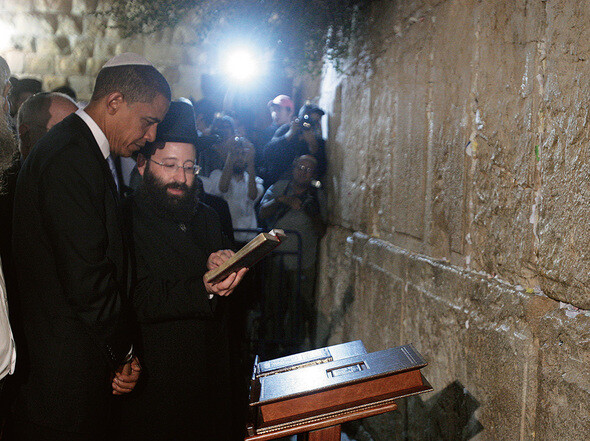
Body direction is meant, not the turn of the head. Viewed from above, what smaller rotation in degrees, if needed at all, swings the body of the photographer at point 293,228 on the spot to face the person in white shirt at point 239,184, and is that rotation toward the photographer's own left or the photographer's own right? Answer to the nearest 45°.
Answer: approximately 135° to the photographer's own right

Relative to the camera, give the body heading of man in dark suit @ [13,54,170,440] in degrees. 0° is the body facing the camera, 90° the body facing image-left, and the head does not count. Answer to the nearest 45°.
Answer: approximately 270°

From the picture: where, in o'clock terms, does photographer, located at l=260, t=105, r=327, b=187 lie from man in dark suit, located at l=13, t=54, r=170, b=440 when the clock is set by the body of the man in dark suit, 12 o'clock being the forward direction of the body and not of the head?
The photographer is roughly at 10 o'clock from the man in dark suit.

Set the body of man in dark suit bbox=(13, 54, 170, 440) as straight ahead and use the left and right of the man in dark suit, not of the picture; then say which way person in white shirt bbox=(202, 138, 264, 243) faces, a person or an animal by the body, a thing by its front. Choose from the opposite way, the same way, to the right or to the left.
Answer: to the right

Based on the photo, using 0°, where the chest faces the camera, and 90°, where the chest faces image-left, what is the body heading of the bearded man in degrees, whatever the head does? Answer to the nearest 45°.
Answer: approximately 315°

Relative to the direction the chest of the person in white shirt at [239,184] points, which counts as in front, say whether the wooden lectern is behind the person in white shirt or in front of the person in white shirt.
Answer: in front

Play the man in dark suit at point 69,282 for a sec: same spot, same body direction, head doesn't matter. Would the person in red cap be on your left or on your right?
on your left

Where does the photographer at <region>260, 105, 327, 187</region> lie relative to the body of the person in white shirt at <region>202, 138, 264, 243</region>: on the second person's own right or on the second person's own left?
on the second person's own left

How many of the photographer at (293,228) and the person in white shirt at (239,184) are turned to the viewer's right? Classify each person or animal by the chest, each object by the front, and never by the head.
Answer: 0

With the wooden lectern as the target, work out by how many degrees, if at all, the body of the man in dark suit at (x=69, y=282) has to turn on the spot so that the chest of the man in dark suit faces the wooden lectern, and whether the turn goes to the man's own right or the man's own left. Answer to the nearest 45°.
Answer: approximately 45° to the man's own right

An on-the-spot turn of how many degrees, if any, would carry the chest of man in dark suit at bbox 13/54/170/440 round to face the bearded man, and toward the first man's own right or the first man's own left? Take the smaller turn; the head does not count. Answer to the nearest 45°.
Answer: approximately 45° to the first man's own left

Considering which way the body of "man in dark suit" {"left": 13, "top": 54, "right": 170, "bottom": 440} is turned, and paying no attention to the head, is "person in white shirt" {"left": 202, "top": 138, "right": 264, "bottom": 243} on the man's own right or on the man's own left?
on the man's own left

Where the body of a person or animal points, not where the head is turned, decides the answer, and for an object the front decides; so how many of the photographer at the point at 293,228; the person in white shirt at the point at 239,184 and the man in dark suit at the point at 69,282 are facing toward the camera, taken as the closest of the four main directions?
2
